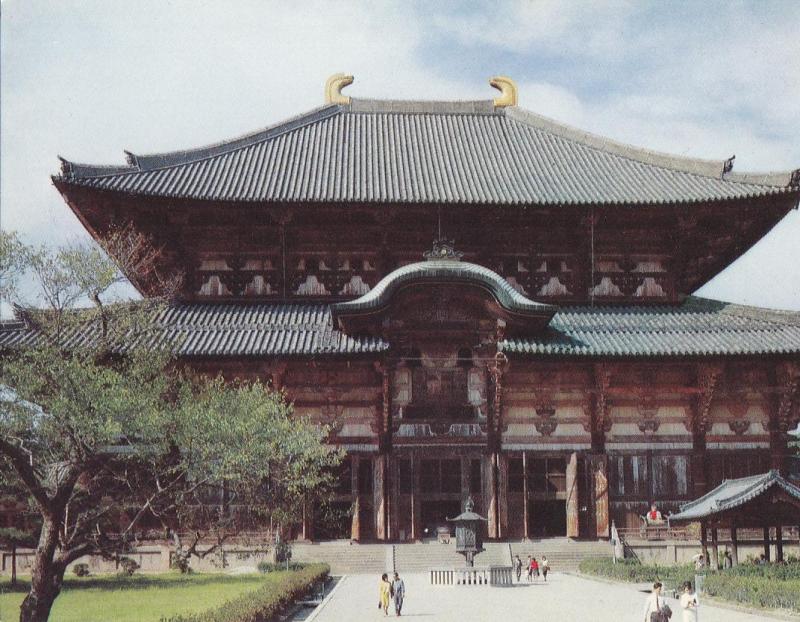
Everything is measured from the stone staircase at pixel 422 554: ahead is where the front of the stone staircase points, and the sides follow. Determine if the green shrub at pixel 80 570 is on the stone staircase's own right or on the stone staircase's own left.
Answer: on the stone staircase's own right

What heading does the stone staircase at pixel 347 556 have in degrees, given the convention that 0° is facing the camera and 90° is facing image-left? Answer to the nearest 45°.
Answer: approximately 0°

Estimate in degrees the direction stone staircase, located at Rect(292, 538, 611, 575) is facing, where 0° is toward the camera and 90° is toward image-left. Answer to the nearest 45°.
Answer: approximately 0°

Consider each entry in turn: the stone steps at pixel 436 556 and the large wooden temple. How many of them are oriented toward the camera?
2
